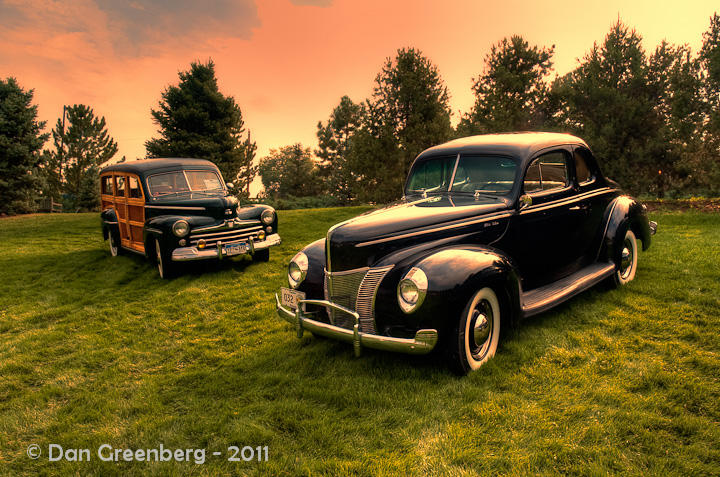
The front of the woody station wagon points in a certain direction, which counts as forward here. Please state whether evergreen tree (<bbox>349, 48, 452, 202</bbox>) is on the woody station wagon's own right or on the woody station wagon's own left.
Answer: on the woody station wagon's own left

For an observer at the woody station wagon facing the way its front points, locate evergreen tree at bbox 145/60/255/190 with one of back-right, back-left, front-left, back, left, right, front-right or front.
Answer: back-left

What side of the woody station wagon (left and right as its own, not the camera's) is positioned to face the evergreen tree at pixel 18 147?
back

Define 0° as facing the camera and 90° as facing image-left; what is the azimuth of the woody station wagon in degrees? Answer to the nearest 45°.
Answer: approximately 315°

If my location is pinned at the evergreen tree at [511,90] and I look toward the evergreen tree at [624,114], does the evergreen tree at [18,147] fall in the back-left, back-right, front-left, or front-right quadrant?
back-right

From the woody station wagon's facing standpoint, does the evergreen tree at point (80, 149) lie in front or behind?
behind
